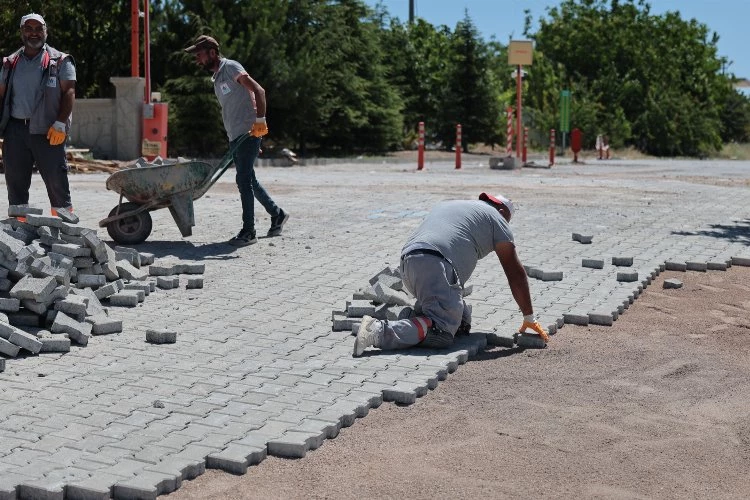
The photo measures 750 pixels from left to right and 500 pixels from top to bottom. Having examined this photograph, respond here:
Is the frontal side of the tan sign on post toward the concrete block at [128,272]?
yes

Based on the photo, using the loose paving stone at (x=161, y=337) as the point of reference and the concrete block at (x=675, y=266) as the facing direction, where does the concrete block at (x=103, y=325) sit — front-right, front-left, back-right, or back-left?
back-left

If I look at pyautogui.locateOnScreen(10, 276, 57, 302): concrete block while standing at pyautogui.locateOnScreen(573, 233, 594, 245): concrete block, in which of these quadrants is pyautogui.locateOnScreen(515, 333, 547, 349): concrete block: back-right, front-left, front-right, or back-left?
front-left

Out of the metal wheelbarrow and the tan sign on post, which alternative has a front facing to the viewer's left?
the metal wheelbarrow

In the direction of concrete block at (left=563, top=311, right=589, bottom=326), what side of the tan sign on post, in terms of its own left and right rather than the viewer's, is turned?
front

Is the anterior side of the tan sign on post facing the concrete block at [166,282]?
yes

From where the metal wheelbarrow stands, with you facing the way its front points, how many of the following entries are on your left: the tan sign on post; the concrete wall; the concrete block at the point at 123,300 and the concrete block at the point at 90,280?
2

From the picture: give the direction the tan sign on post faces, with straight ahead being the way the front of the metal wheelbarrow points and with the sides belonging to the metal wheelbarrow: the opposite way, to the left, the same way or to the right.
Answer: to the left

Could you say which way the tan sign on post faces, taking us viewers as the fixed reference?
facing the viewer

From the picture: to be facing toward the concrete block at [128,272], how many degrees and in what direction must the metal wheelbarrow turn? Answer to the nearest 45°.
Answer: approximately 90° to its left

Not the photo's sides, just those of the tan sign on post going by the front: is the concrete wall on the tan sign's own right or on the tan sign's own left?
on the tan sign's own right

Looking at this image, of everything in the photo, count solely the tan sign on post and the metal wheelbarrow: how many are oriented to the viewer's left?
1

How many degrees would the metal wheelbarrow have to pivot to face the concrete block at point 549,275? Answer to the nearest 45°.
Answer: approximately 135° to its left

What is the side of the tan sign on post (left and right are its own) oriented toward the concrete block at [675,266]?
front

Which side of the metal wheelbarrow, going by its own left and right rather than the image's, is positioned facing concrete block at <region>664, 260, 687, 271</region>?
back

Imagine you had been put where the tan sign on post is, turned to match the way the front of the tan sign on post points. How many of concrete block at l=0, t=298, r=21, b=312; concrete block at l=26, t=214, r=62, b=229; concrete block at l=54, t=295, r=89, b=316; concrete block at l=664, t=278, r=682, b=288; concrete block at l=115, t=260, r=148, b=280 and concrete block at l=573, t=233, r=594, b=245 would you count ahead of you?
6

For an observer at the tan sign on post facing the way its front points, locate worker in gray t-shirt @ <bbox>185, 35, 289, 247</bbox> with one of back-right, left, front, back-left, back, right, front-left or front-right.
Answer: front

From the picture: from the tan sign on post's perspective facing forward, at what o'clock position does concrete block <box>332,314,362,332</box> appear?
The concrete block is roughly at 12 o'clock from the tan sign on post.

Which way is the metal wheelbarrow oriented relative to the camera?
to the viewer's left
